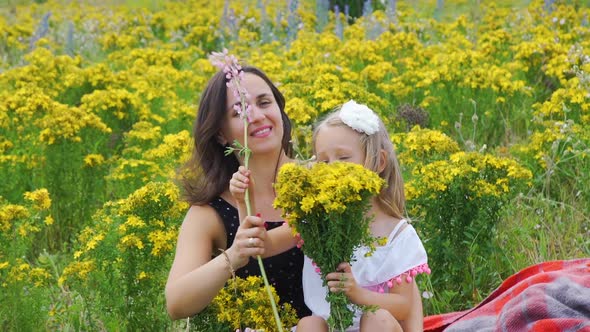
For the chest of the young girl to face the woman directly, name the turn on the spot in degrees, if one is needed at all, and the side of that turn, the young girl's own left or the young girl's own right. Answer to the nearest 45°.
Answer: approximately 90° to the young girl's own right

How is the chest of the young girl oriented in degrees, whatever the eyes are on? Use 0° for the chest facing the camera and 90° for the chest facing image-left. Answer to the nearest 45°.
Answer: approximately 45°

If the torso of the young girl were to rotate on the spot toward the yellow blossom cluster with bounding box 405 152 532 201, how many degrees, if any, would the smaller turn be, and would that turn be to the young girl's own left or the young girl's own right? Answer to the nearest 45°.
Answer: approximately 180°

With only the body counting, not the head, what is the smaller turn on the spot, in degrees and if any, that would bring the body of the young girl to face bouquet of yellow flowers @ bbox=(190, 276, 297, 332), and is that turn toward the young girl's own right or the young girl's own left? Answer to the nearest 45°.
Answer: approximately 45° to the young girl's own right

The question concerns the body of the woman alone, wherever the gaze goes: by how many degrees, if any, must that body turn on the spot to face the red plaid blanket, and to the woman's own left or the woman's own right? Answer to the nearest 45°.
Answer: approximately 45° to the woman's own left

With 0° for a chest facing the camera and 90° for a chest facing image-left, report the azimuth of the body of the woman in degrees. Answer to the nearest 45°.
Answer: approximately 315°

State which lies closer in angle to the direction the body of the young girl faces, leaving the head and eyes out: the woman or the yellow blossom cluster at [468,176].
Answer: the woman
